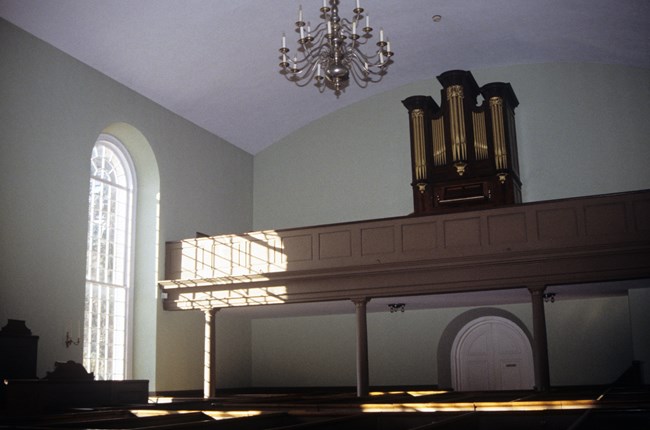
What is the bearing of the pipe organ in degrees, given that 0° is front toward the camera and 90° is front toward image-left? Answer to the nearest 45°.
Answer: approximately 0°

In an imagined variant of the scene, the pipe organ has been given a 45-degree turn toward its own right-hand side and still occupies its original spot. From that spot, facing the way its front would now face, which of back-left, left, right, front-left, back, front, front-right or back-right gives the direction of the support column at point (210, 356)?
front-right
